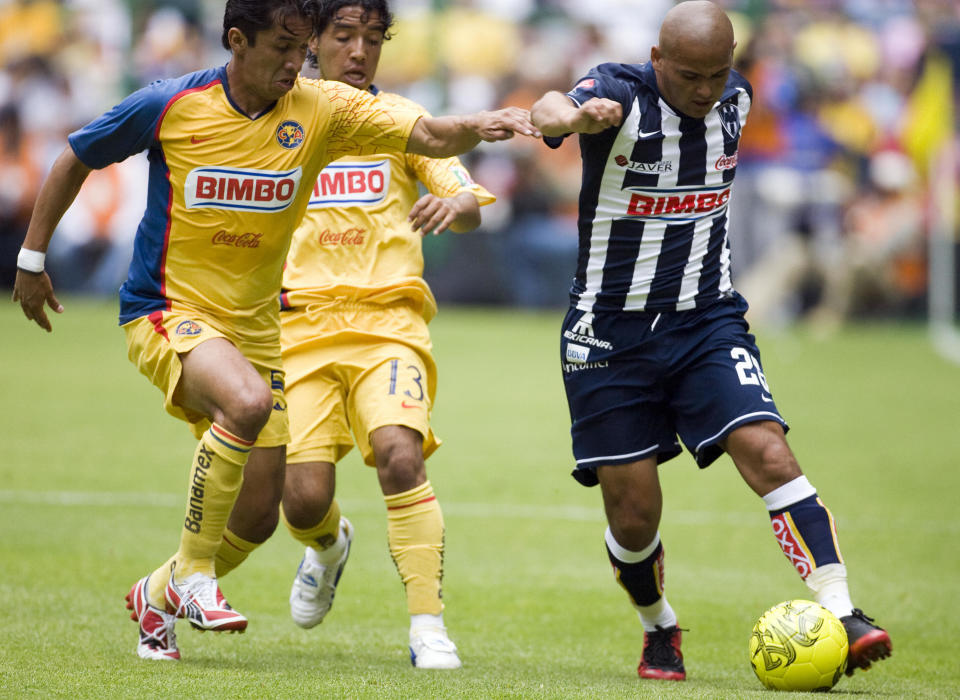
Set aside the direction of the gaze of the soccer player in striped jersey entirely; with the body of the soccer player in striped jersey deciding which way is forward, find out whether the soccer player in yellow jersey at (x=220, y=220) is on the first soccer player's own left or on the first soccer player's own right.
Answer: on the first soccer player's own right

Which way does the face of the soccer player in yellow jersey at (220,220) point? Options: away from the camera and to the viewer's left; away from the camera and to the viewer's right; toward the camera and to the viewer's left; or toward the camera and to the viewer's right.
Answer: toward the camera and to the viewer's right

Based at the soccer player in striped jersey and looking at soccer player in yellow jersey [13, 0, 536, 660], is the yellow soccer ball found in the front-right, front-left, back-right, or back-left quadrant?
back-left

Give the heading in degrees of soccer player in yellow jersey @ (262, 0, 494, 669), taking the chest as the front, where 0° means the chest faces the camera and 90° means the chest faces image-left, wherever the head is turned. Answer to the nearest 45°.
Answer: approximately 0°

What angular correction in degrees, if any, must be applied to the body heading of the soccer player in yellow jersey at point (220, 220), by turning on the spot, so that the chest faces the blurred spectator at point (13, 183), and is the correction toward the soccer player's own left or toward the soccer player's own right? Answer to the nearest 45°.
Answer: approximately 135° to the soccer player's own left

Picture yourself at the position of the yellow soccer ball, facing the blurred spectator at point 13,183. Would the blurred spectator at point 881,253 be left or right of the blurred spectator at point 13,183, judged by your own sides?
right

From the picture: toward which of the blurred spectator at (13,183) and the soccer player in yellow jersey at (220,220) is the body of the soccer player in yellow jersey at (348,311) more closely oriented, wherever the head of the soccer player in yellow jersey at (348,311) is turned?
the soccer player in yellow jersey
